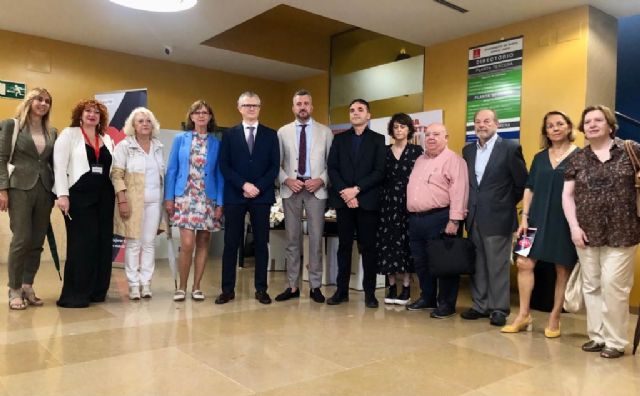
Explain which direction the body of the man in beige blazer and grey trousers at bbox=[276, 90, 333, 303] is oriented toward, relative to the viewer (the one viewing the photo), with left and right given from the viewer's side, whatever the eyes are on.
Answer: facing the viewer

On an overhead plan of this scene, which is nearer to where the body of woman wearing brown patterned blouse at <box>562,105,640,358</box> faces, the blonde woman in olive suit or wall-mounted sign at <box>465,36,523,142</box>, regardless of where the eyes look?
the blonde woman in olive suit

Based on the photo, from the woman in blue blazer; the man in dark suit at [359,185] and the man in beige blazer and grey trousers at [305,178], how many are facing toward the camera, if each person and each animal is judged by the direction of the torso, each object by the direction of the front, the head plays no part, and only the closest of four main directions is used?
3

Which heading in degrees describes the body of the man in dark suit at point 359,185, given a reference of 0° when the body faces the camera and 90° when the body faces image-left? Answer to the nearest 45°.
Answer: approximately 0°

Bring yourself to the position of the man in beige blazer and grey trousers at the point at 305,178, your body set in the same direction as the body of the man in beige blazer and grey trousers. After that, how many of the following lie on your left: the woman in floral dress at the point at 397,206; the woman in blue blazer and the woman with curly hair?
1

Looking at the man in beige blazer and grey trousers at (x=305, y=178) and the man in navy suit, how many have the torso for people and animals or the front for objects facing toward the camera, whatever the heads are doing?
2

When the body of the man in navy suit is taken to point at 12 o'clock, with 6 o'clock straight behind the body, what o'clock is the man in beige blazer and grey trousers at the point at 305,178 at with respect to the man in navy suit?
The man in beige blazer and grey trousers is roughly at 9 o'clock from the man in navy suit.

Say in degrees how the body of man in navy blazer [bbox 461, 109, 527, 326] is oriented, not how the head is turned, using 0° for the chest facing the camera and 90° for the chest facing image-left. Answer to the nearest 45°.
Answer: approximately 45°

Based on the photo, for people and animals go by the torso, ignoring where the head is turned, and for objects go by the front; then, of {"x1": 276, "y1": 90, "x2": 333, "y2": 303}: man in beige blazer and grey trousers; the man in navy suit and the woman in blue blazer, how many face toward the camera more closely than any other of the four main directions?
3

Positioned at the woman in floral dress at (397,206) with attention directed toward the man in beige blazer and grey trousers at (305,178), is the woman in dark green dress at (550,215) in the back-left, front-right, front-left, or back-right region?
back-left
